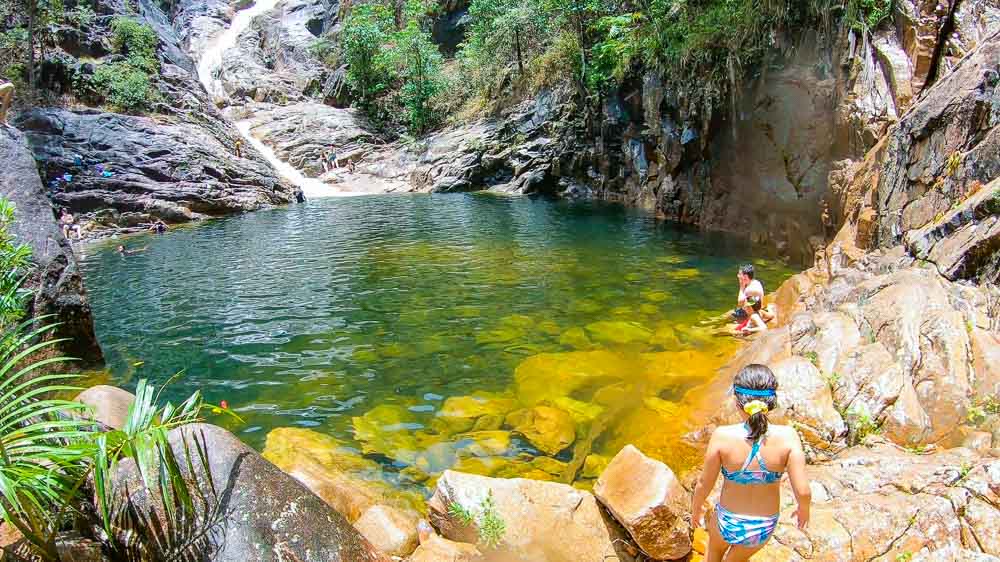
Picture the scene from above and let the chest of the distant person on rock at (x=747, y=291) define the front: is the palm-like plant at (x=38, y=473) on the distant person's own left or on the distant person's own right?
on the distant person's own left

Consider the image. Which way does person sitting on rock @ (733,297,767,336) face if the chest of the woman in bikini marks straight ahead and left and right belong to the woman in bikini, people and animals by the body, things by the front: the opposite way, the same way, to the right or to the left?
to the left

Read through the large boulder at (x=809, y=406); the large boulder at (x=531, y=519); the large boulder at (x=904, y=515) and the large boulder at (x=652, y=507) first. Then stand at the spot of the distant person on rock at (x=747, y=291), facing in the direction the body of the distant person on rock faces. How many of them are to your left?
4

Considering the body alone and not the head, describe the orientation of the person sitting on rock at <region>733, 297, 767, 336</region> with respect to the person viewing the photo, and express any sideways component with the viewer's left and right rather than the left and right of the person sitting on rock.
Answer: facing to the left of the viewer

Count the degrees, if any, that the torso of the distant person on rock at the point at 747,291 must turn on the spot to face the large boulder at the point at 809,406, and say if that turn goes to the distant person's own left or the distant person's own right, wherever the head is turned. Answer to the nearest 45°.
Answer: approximately 90° to the distant person's own left

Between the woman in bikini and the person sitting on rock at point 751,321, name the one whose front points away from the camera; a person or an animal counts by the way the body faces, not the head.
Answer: the woman in bikini

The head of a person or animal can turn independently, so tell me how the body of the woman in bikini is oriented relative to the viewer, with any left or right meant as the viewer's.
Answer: facing away from the viewer

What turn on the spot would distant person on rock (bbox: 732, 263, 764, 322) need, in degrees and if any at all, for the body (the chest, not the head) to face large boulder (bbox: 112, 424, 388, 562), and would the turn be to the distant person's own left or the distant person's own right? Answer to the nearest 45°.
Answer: approximately 90° to the distant person's own left

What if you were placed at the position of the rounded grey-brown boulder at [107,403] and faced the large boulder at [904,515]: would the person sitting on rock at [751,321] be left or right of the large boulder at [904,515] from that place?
left

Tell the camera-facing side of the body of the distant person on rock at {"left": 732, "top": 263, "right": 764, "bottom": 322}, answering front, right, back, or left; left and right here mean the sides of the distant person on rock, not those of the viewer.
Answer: left

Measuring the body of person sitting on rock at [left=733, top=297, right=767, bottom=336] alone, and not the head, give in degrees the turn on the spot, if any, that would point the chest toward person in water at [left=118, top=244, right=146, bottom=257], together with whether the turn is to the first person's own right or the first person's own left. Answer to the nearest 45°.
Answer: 0° — they already face them

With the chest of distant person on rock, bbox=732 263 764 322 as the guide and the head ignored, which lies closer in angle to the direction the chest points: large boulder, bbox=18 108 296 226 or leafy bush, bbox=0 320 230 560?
the large boulder

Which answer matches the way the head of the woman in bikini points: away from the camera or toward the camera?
away from the camera
